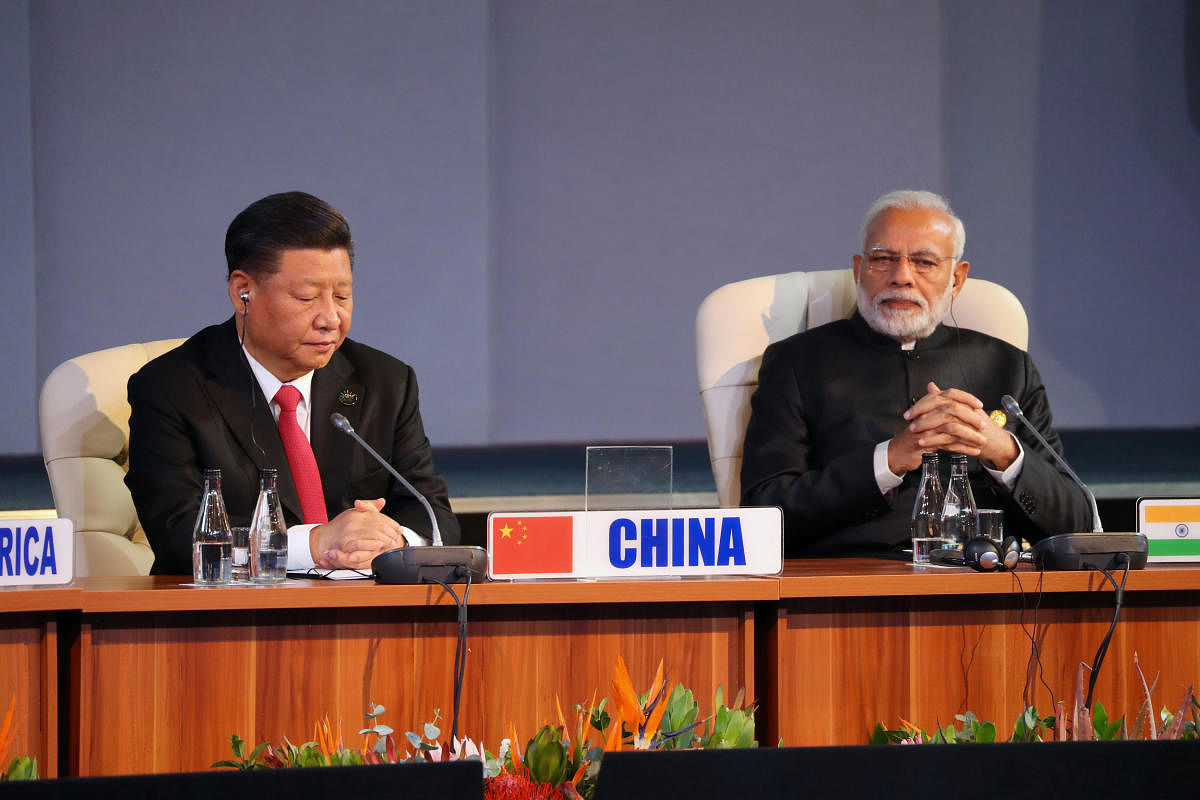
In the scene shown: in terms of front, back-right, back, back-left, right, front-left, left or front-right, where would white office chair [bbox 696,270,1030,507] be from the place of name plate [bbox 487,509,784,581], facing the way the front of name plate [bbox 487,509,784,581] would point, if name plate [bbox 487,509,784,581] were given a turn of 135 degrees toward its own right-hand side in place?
front-right

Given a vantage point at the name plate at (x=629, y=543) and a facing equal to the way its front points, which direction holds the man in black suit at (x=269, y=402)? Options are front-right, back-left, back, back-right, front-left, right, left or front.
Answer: back-right

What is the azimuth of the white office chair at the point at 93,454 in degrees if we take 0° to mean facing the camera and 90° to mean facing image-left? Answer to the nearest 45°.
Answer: approximately 315°

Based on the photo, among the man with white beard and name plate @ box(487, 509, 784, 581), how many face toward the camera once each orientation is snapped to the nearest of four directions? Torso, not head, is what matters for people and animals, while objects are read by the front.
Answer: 2

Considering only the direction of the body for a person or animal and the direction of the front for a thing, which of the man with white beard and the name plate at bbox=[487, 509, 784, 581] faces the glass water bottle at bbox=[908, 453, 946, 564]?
the man with white beard

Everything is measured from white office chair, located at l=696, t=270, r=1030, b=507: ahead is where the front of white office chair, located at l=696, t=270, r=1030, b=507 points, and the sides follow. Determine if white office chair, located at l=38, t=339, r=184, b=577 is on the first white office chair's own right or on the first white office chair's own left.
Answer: on the first white office chair's own right

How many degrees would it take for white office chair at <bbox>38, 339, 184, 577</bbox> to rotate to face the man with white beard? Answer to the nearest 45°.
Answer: approximately 45° to its left
